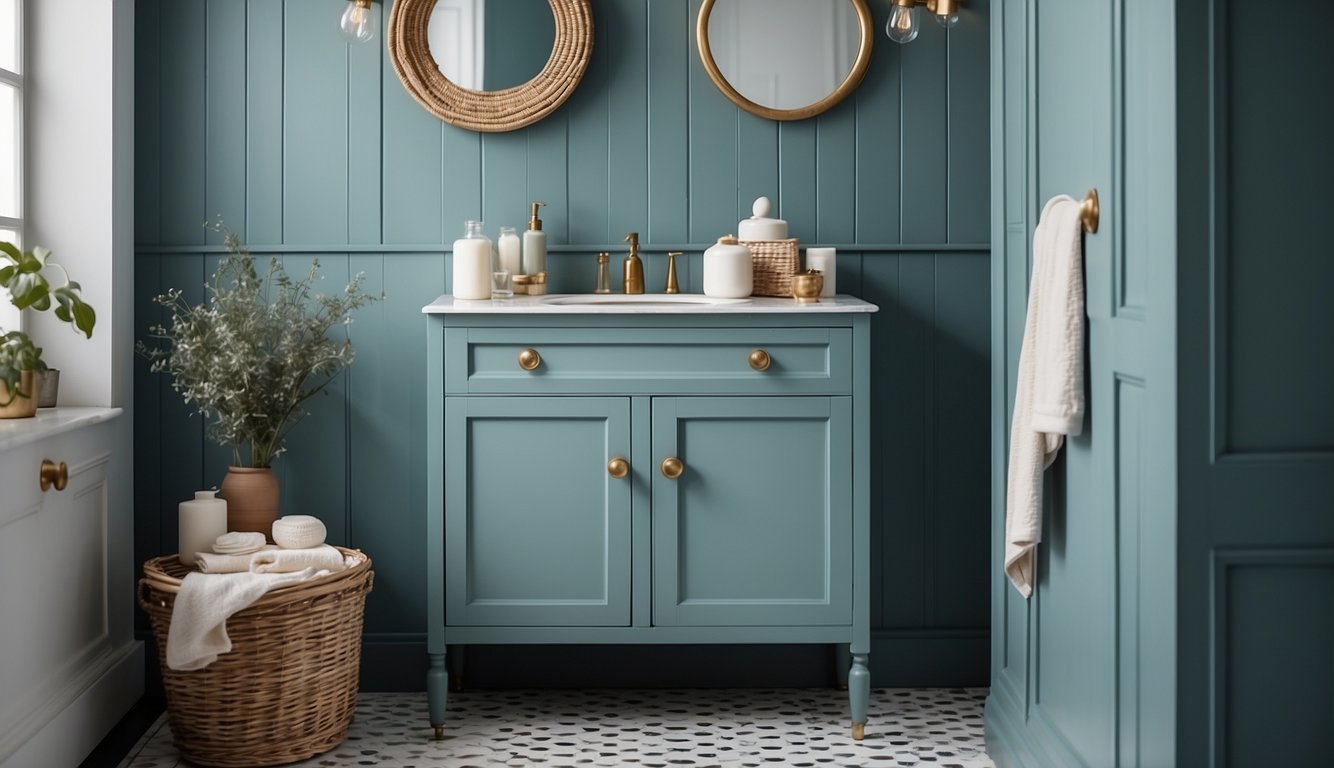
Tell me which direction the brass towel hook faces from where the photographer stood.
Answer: facing to the left of the viewer

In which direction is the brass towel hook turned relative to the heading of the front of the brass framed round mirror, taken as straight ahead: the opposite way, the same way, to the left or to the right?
to the right

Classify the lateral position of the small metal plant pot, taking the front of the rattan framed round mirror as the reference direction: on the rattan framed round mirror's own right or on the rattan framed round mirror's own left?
on the rattan framed round mirror's own right

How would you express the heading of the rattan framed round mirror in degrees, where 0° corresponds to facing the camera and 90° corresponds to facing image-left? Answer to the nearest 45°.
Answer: approximately 0°

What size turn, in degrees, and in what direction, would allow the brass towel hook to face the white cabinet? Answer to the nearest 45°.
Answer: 0° — it already faces it

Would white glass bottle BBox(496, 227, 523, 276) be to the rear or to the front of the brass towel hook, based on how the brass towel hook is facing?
to the front
